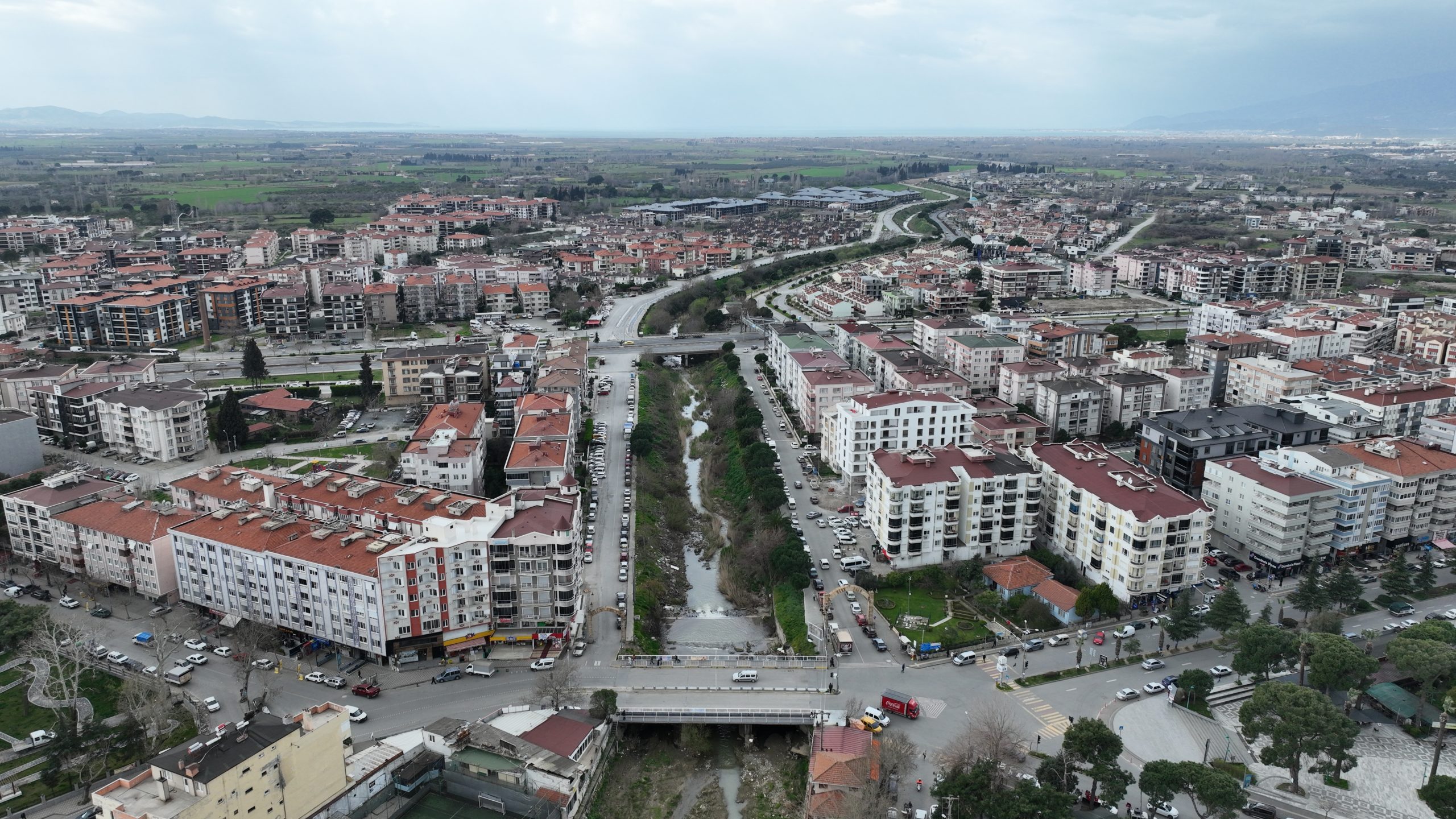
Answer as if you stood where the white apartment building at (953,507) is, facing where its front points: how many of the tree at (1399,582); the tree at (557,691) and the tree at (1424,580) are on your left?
2

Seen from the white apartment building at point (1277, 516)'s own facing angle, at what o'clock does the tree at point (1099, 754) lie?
The tree is roughly at 2 o'clock from the white apartment building.

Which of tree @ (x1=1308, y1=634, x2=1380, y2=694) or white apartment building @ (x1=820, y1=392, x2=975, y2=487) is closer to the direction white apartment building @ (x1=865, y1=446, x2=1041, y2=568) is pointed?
the tree

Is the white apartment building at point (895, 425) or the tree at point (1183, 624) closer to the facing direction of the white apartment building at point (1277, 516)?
the tree

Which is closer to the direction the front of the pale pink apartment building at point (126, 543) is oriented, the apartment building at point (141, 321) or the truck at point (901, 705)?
the truck

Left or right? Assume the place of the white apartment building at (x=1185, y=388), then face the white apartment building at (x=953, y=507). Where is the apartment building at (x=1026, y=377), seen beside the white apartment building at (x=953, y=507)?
right

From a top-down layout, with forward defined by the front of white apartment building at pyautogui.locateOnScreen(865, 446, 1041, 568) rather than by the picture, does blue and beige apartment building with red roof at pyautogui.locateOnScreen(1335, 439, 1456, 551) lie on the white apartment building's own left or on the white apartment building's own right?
on the white apartment building's own left

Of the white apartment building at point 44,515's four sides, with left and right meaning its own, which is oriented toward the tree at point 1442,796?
left

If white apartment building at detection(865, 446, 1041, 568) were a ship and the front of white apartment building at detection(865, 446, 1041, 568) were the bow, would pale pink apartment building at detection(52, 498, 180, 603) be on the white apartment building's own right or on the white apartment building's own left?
on the white apartment building's own right

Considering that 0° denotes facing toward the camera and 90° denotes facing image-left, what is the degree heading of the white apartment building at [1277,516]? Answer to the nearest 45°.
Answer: approximately 315°

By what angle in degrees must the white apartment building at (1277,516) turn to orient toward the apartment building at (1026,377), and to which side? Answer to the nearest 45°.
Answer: approximately 180°

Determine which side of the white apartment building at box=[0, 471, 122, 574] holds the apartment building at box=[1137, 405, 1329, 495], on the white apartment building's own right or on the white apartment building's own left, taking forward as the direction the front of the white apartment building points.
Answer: on the white apartment building's own left
